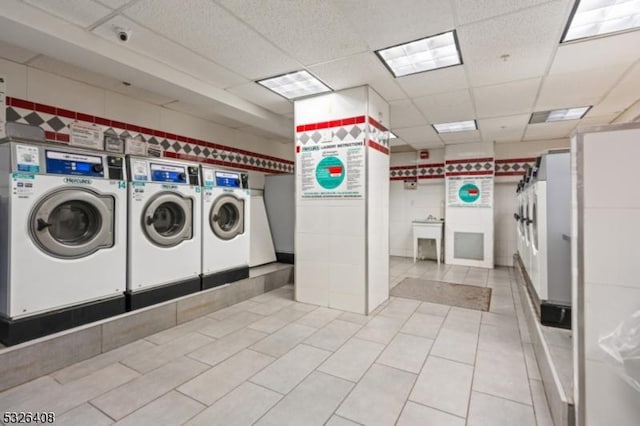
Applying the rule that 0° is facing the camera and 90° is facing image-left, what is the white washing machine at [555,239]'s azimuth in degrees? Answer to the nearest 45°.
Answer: approximately 90°

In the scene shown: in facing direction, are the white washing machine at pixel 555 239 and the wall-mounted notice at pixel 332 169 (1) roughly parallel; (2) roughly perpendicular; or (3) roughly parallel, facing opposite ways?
roughly perpendicular

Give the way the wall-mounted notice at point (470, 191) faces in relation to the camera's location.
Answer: facing the viewer

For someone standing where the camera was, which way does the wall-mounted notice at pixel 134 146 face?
facing the viewer and to the right of the viewer

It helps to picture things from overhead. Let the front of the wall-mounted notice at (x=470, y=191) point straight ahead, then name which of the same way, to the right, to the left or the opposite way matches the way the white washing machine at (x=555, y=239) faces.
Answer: to the right

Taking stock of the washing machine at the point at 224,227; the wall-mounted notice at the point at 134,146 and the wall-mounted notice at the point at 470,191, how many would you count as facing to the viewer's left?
0

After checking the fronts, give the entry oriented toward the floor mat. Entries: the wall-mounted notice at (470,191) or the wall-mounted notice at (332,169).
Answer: the wall-mounted notice at (470,191)

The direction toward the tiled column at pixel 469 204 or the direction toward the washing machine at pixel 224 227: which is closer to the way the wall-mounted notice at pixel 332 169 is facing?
the washing machine

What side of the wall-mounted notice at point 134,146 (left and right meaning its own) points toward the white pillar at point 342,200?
front

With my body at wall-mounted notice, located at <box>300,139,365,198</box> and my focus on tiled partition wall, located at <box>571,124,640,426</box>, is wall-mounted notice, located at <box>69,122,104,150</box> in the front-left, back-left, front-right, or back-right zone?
back-right
